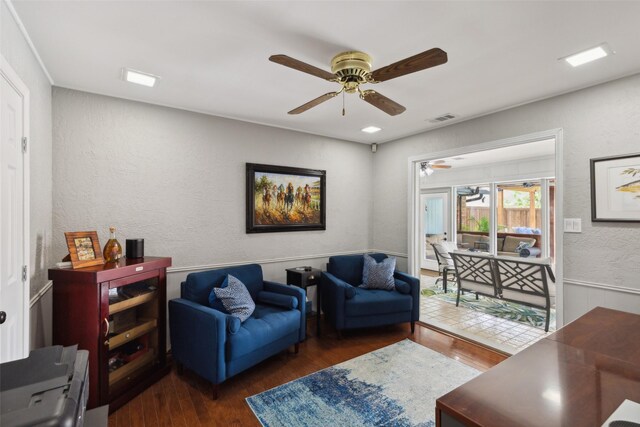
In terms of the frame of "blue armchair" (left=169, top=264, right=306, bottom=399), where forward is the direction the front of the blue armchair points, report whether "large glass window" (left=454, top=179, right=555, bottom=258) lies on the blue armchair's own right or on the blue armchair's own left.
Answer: on the blue armchair's own left

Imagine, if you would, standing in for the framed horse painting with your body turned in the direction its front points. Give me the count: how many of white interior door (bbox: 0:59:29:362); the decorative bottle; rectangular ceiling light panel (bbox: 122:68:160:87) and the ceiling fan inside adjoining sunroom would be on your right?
3

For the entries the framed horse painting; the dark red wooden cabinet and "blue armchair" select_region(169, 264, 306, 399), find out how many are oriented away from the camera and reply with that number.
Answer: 0

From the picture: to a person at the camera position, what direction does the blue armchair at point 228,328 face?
facing the viewer and to the right of the viewer

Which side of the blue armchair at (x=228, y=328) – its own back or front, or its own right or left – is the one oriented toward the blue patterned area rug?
front

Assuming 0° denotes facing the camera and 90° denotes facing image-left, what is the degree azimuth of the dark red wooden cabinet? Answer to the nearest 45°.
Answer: approximately 315°

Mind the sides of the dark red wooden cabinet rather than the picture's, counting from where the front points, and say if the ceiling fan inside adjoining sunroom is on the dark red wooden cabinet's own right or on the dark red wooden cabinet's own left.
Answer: on the dark red wooden cabinet's own left

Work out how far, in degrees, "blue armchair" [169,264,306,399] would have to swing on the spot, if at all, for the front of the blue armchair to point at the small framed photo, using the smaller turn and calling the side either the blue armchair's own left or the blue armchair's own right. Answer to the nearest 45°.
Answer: approximately 135° to the blue armchair's own right

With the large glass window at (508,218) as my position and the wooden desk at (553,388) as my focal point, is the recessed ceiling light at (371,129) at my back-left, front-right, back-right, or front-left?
front-right
